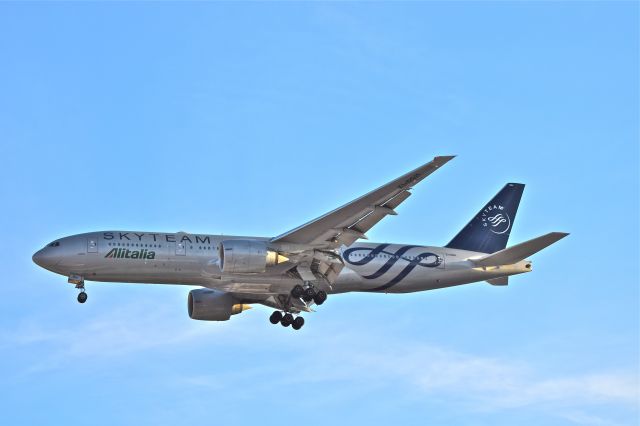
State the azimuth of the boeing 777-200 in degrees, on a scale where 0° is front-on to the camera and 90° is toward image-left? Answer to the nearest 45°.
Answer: approximately 90°
